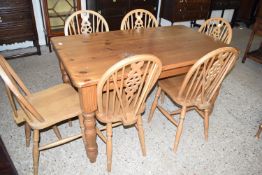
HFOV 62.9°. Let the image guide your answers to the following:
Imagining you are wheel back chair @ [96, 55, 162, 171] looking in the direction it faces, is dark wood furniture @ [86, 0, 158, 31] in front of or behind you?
in front

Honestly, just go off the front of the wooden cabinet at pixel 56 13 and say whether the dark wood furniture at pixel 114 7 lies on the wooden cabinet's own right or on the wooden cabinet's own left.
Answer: on the wooden cabinet's own left

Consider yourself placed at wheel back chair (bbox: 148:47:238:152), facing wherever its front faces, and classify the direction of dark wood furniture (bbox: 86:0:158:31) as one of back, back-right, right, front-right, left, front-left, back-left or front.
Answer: front

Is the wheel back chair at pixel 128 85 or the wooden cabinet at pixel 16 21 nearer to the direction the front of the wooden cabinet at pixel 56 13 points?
the wheel back chair

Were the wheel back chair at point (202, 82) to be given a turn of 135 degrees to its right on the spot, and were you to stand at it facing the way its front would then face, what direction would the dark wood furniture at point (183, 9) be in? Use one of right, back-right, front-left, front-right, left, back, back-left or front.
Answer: left

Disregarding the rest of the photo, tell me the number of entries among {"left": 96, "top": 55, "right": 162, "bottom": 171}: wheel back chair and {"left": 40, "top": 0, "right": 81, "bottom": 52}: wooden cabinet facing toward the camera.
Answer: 1

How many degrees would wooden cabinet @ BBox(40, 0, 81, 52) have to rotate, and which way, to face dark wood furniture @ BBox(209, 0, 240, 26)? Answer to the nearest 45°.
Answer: approximately 90° to its left

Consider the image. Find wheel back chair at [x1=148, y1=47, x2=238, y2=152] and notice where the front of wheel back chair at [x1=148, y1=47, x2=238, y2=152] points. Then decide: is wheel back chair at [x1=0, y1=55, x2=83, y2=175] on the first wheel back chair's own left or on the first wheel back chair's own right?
on the first wheel back chair's own left

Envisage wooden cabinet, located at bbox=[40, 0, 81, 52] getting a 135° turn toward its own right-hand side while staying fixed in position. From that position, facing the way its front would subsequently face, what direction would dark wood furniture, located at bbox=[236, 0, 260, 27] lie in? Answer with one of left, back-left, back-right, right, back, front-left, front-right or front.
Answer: back-right

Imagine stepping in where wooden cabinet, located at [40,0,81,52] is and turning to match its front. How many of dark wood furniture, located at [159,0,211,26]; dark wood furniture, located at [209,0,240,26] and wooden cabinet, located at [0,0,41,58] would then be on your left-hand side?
2

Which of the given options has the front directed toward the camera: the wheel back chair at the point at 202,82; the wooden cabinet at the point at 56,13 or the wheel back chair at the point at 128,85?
the wooden cabinet

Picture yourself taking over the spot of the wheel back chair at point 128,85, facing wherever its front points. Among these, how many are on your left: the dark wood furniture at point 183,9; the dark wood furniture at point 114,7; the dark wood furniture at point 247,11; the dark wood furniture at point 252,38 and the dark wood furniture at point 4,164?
1

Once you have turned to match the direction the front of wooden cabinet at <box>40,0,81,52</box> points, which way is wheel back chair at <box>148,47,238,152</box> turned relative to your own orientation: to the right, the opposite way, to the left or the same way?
the opposite way

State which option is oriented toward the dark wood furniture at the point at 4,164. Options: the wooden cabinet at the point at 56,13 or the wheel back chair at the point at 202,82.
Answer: the wooden cabinet

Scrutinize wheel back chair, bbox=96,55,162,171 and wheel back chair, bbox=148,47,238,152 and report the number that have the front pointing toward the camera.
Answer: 0

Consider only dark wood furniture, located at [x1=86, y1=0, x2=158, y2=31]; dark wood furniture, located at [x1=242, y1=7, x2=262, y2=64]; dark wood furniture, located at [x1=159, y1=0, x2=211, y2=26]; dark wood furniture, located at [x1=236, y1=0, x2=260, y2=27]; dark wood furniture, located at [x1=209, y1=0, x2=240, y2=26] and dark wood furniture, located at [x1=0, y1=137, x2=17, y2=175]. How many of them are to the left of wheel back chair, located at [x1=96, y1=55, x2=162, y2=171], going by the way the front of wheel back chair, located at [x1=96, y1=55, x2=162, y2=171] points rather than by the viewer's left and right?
1

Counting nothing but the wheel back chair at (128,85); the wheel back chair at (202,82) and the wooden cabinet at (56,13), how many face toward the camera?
1

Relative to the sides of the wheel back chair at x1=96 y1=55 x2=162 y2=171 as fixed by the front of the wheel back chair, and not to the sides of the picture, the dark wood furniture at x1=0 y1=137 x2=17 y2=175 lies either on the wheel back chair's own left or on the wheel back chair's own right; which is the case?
on the wheel back chair's own left

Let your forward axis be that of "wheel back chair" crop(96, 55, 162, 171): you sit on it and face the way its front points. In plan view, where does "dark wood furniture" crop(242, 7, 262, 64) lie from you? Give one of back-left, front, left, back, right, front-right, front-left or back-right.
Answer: right

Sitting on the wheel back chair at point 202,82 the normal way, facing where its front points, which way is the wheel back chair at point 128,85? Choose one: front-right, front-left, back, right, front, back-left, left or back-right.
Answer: left

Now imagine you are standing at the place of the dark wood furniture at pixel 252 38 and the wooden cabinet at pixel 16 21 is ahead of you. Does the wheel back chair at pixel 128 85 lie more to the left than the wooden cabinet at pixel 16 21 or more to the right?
left

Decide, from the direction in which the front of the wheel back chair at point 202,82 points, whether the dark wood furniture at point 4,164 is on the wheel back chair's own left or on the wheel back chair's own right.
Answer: on the wheel back chair's own left

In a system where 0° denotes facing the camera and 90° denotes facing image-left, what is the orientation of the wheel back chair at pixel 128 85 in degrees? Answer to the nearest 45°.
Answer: approximately 135°

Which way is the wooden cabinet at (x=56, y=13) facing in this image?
toward the camera
